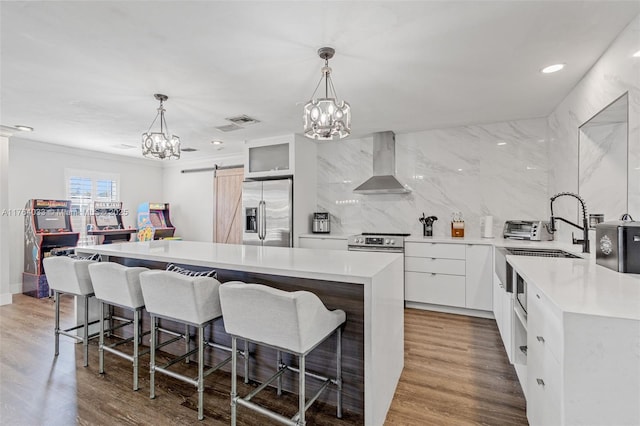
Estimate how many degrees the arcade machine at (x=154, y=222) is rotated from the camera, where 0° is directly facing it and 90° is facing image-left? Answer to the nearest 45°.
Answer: approximately 315°

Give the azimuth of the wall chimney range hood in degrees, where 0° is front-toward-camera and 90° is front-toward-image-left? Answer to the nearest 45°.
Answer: approximately 0°

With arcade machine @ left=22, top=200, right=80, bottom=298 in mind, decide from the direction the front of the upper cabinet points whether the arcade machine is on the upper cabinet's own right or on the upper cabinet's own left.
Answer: on the upper cabinet's own right

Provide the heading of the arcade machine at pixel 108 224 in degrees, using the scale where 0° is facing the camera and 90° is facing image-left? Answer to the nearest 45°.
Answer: approximately 0°

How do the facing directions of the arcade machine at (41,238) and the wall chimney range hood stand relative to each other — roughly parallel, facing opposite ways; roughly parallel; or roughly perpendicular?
roughly perpendicular

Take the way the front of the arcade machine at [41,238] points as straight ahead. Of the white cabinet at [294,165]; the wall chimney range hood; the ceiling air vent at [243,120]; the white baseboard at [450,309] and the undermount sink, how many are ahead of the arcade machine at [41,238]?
5

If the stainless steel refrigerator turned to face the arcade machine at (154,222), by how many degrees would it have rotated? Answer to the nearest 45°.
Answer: approximately 90° to its right

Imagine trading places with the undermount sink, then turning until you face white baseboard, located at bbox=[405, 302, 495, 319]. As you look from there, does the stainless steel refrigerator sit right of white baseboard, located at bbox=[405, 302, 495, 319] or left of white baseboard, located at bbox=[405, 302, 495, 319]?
left

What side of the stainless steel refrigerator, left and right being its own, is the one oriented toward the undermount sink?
left

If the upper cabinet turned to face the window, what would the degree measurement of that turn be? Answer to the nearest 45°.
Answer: approximately 45° to its right

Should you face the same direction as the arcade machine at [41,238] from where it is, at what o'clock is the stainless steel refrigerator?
The stainless steel refrigerator is roughly at 12 o'clock from the arcade machine.

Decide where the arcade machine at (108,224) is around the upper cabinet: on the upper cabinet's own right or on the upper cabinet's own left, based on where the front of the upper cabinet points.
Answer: on the upper cabinet's own right
